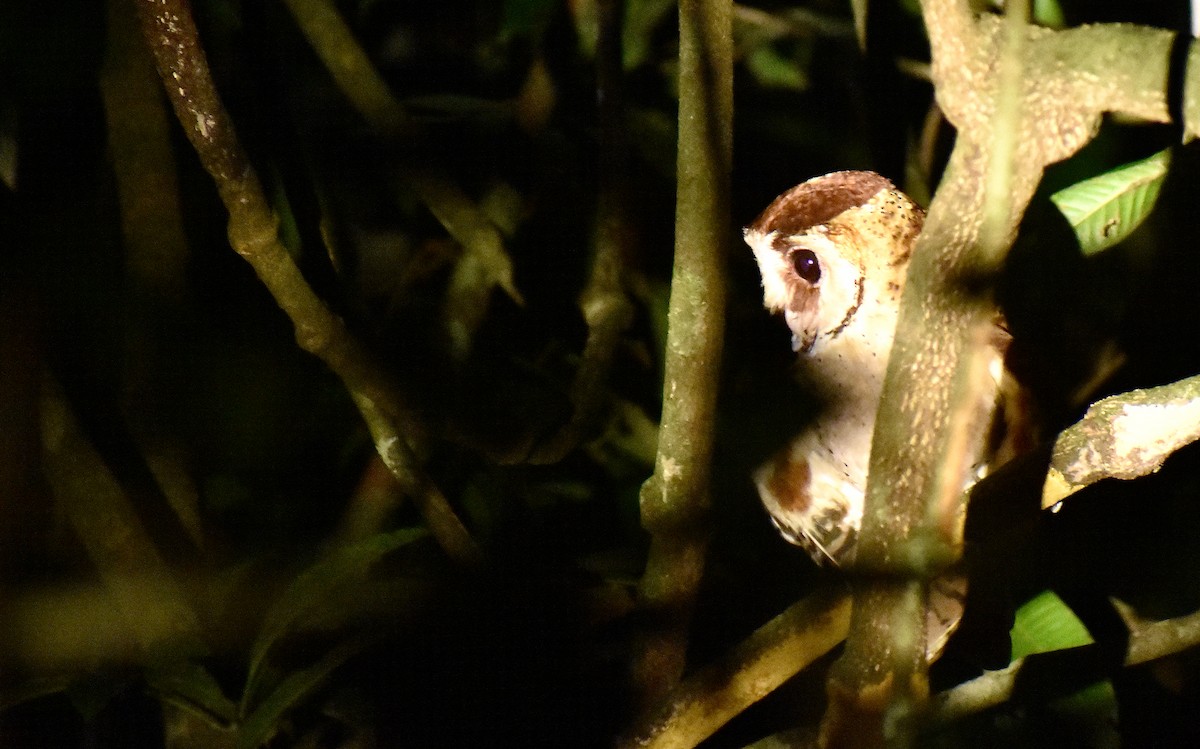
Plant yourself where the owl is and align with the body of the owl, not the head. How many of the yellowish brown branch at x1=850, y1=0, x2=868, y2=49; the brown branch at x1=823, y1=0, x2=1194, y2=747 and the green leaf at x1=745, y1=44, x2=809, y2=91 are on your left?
1

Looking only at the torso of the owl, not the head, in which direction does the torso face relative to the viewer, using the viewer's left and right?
facing to the left of the viewer

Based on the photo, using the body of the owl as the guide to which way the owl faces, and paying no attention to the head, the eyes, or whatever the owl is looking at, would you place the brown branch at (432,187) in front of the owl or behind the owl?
in front
